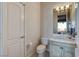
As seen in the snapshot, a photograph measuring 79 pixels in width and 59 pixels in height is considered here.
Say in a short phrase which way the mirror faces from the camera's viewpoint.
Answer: facing the viewer and to the left of the viewer

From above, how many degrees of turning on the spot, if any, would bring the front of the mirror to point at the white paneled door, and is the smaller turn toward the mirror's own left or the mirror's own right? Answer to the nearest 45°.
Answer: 0° — it already faces it
